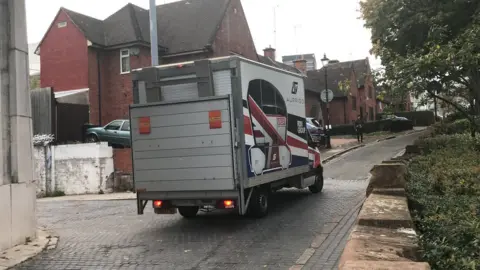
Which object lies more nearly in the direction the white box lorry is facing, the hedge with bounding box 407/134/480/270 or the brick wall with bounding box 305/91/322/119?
the brick wall

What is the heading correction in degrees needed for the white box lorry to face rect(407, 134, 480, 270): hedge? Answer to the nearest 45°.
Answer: approximately 90° to its right

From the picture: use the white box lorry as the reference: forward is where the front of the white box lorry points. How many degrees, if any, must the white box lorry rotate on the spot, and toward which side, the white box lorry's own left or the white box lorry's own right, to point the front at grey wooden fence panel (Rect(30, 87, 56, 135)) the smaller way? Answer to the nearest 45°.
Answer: approximately 90° to the white box lorry's own left

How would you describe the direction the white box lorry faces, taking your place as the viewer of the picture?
facing away from the viewer and to the right of the viewer

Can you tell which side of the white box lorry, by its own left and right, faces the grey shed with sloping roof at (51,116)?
left

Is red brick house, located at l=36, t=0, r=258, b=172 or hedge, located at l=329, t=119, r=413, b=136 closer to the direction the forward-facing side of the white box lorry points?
the hedge

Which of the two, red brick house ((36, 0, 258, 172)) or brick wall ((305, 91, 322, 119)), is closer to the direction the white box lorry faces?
the brick wall

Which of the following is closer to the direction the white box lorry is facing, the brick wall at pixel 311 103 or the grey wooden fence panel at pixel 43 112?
the brick wall

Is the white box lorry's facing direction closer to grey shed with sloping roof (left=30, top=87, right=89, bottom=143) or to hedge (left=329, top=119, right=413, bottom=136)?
the hedge

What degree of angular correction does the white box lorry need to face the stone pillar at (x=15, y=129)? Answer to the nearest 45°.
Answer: approximately 135° to its left

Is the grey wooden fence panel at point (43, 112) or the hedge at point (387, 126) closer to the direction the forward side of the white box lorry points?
the hedge
